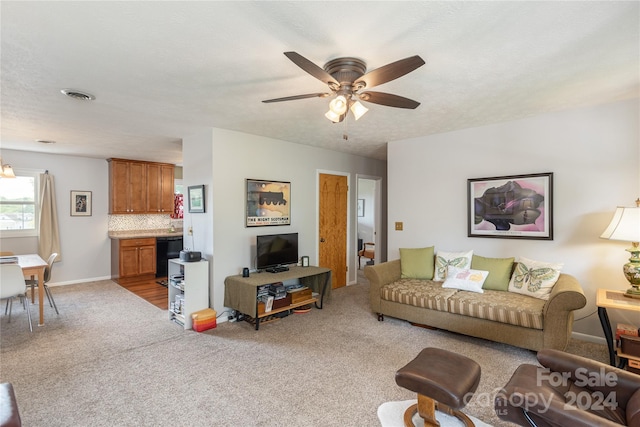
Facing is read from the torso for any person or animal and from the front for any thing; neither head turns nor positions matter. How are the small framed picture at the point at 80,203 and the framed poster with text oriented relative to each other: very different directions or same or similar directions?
same or similar directions

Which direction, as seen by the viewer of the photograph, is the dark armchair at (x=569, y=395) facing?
facing away from the viewer and to the left of the viewer

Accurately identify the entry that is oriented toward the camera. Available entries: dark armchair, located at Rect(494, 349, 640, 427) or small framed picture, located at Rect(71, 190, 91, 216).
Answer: the small framed picture

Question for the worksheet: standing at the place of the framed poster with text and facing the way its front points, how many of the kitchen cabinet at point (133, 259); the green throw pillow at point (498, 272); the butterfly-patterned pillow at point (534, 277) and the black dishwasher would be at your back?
2

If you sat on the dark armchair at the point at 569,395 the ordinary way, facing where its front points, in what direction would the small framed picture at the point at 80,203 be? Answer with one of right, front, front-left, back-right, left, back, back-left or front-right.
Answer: front-left

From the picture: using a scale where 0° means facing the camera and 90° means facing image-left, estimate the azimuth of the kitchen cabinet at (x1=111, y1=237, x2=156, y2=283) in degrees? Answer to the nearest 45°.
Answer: approximately 315°

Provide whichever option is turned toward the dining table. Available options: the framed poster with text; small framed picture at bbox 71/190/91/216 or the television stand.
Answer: the small framed picture

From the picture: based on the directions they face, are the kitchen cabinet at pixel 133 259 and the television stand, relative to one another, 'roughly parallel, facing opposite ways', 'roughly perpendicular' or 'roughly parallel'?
roughly parallel

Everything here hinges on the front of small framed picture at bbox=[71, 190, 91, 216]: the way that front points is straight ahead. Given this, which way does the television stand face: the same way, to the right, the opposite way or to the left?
the same way

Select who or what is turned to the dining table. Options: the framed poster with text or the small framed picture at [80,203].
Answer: the small framed picture

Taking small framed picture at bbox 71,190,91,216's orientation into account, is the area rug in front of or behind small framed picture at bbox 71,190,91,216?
in front

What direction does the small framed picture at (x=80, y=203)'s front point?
toward the camera

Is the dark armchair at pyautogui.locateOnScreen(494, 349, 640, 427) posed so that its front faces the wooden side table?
no

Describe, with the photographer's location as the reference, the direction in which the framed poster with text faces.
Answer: facing the viewer and to the right of the viewer

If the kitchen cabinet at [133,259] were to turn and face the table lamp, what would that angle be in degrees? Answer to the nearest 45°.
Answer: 0° — it already faces it

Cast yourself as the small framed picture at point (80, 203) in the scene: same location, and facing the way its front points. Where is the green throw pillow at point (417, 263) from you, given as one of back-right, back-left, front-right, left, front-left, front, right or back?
front-left

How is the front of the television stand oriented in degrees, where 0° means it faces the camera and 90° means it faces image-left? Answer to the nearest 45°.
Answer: approximately 315°
